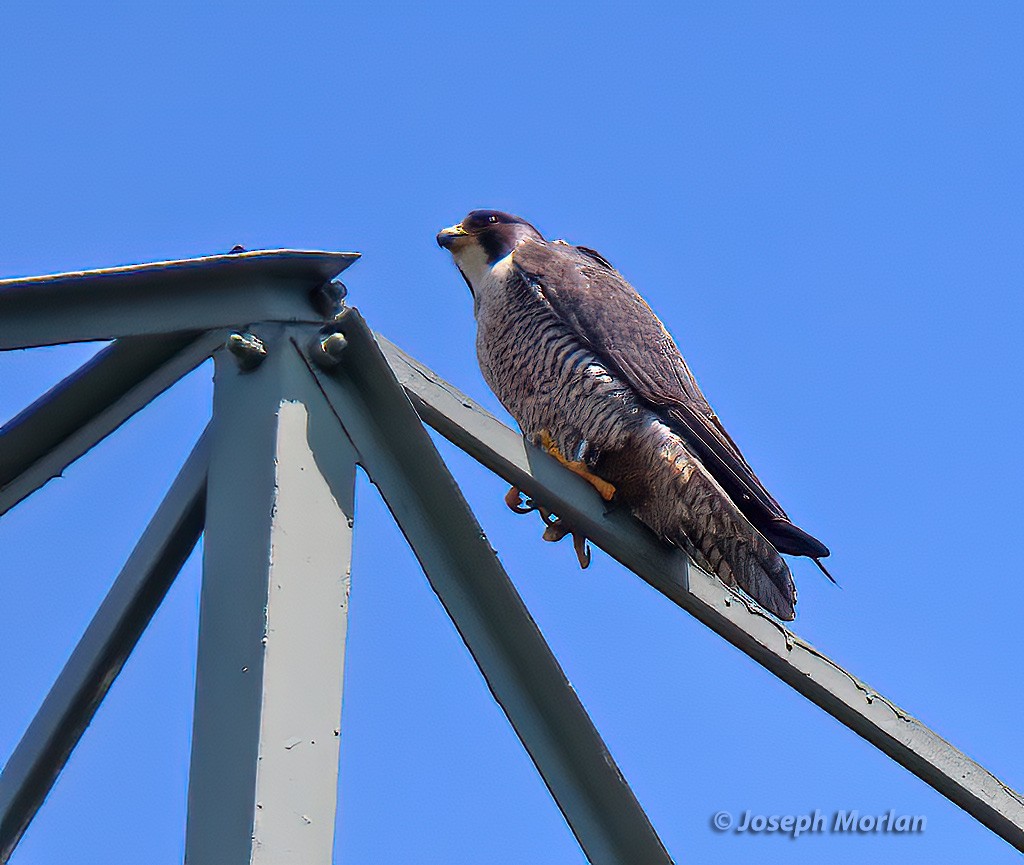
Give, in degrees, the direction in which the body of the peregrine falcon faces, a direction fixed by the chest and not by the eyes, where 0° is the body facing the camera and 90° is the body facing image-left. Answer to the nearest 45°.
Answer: approximately 90°
